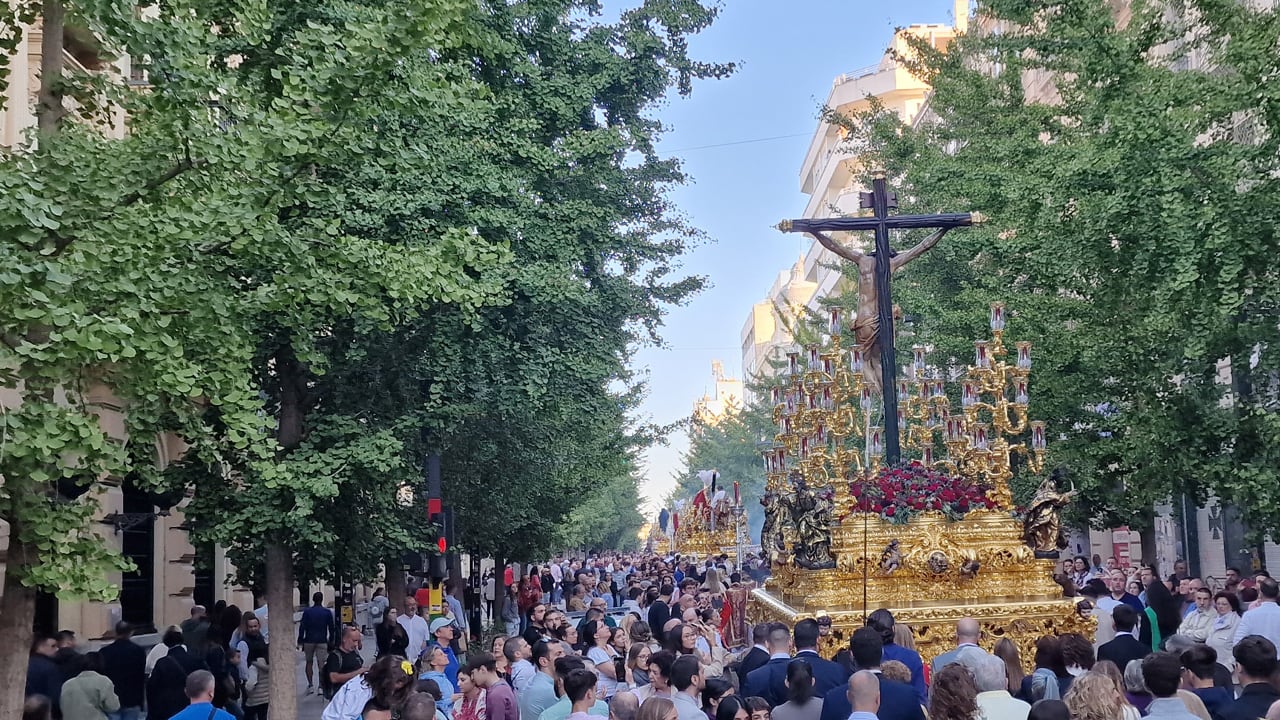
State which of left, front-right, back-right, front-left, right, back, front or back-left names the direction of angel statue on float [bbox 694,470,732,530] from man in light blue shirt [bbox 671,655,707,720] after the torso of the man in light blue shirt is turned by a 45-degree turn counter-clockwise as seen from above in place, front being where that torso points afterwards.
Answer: front

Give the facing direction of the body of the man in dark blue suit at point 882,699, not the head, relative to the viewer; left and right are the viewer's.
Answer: facing away from the viewer

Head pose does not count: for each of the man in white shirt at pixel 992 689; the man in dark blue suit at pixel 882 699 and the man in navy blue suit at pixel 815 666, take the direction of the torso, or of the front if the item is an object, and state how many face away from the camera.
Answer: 3

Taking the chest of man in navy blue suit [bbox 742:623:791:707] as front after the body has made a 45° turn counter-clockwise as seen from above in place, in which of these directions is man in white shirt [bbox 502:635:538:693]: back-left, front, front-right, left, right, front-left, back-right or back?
front

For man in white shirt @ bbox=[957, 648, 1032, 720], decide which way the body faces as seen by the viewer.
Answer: away from the camera

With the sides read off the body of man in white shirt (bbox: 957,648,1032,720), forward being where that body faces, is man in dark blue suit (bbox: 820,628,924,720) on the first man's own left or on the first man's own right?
on the first man's own left

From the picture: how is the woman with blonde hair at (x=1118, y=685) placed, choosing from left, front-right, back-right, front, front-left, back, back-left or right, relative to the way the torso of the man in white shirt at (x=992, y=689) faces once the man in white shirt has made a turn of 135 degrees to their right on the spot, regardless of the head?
front

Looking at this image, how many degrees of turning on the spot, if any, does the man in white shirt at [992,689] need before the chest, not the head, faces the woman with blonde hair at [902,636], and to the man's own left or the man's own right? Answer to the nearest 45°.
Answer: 0° — they already face them

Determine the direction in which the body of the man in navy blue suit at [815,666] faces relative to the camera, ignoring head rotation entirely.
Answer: away from the camera

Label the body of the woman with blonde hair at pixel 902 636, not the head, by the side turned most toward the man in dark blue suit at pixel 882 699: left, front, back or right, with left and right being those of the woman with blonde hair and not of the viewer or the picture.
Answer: back

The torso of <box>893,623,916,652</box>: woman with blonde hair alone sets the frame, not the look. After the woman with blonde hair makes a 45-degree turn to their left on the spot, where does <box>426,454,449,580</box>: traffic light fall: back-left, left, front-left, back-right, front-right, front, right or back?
front

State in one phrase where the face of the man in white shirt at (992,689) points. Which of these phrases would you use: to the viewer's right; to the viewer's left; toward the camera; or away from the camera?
away from the camera

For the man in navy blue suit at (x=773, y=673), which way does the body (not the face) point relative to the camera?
away from the camera

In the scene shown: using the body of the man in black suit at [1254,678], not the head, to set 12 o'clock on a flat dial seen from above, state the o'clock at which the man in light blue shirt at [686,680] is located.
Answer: The man in light blue shirt is roughly at 10 o'clock from the man in black suit.

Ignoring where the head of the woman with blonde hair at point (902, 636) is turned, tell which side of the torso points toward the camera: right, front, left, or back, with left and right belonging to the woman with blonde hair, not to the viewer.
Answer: back

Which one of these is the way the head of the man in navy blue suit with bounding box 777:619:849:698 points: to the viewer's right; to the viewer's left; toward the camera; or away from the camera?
away from the camera

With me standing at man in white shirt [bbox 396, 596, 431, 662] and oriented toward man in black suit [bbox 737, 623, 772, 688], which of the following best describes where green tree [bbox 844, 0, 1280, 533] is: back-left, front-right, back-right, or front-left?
front-left
